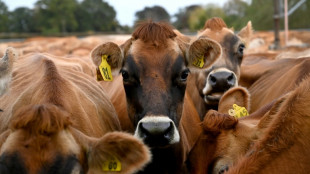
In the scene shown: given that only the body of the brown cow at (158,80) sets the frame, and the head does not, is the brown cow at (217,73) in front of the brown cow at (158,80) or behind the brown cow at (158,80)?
behind

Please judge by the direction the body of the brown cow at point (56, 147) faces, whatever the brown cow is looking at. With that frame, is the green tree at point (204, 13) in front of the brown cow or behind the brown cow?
behind

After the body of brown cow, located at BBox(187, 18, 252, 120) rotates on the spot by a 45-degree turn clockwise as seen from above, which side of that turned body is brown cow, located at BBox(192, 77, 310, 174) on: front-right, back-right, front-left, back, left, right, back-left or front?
front-left

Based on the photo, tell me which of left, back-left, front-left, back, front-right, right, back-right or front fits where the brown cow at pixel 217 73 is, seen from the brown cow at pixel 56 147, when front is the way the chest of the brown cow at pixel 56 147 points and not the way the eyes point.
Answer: back-left

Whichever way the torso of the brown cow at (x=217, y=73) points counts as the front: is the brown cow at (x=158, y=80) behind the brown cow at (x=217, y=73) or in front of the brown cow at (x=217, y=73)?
in front

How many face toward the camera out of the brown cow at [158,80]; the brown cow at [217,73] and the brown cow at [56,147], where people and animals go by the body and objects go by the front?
3

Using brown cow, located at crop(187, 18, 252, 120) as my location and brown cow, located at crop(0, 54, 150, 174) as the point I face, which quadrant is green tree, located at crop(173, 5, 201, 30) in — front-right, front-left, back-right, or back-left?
back-right

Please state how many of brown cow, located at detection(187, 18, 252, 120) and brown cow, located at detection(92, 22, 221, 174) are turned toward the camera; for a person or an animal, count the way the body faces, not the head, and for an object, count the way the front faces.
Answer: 2

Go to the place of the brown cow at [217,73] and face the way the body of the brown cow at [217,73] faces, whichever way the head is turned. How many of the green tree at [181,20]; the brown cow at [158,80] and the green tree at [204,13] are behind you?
2

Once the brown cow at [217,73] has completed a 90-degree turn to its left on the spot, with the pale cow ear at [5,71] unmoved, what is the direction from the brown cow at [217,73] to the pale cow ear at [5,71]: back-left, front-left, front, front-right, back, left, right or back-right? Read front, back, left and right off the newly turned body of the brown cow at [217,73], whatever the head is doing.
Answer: back-right

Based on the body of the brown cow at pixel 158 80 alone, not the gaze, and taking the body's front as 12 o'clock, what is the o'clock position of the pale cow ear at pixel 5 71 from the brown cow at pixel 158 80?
the pale cow ear at pixel 5 71 is roughly at 3 o'clock from the brown cow at pixel 158 80.

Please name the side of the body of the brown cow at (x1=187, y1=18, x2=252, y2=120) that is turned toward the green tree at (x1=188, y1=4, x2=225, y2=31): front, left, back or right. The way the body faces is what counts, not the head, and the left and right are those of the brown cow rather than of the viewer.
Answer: back

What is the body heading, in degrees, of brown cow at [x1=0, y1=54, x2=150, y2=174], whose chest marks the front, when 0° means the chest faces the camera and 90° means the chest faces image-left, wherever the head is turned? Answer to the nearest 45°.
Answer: approximately 0°
